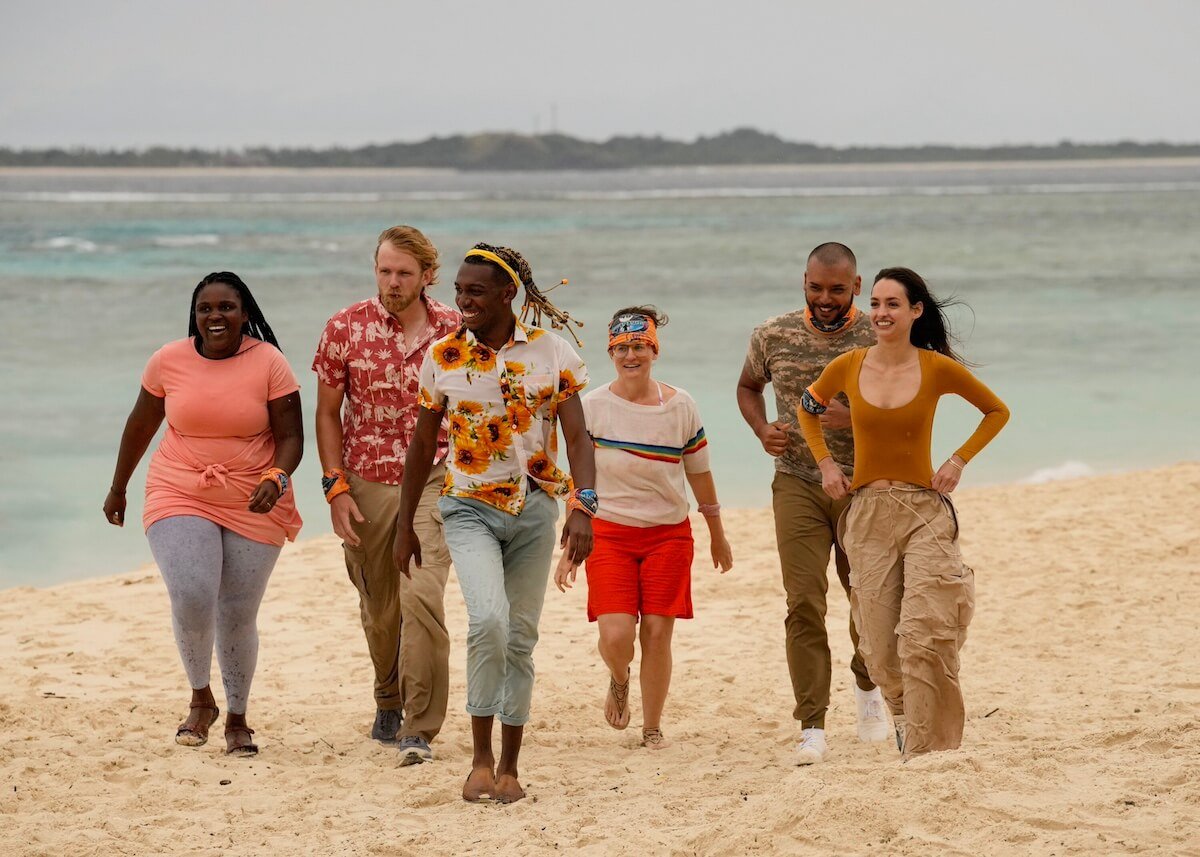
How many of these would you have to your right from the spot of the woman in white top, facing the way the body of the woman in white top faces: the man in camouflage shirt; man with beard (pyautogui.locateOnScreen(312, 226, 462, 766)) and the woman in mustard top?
1

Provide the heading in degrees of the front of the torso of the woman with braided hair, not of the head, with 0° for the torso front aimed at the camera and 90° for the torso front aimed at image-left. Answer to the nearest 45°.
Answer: approximately 0°

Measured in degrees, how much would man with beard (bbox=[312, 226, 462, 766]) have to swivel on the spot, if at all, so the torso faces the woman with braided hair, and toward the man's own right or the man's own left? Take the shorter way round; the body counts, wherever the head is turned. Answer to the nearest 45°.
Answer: approximately 90° to the man's own right

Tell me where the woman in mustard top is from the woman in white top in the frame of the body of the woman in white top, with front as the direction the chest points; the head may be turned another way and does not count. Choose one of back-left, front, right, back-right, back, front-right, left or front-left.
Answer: front-left

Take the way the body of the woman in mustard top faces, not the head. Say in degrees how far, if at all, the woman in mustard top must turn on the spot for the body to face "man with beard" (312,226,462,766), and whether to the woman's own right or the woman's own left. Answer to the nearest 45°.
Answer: approximately 90° to the woman's own right

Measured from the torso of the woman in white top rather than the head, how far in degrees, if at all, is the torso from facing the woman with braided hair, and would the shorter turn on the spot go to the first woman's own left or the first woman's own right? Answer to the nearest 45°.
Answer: approximately 90° to the first woman's own right

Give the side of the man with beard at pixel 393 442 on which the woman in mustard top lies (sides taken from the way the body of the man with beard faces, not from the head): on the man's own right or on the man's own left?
on the man's own left
